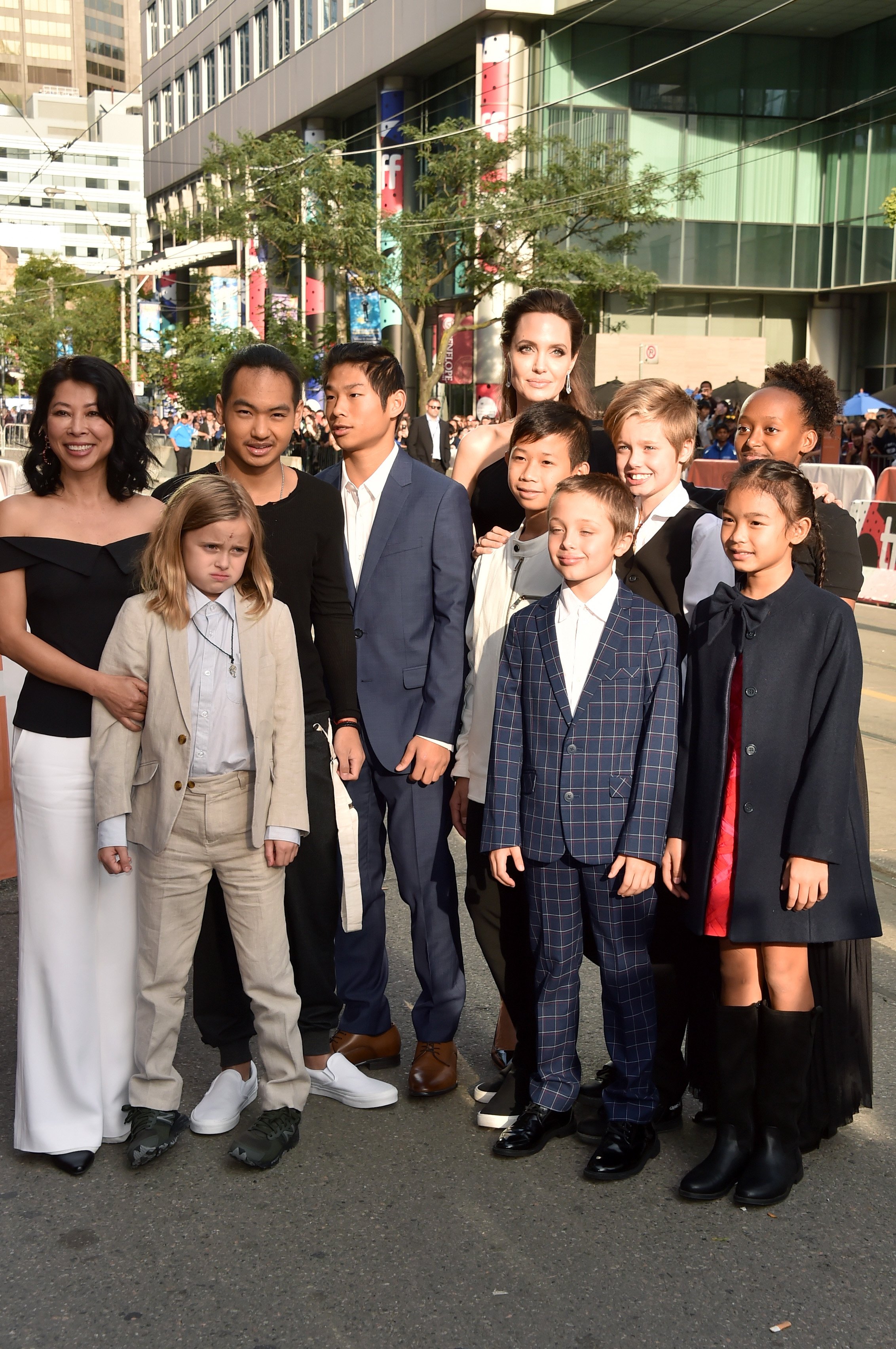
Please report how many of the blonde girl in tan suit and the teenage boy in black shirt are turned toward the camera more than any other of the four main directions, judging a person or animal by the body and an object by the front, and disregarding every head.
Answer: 2

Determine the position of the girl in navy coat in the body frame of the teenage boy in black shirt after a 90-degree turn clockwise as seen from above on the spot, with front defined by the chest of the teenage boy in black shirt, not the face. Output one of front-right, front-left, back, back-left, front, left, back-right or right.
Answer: back-left

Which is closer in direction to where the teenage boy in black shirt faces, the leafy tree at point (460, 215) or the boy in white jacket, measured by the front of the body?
the boy in white jacket

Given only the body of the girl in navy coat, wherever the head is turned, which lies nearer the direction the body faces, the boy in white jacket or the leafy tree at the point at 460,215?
the boy in white jacket

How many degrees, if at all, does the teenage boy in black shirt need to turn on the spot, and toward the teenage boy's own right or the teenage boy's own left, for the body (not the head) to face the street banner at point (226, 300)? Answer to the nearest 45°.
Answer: approximately 180°

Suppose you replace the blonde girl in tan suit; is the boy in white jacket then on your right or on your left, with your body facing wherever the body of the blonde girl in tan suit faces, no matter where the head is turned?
on your left

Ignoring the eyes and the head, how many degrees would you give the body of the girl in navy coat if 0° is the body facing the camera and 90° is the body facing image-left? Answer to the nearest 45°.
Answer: approximately 45°

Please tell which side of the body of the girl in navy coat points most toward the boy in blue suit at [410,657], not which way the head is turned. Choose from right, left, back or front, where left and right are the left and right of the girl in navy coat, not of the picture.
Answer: right

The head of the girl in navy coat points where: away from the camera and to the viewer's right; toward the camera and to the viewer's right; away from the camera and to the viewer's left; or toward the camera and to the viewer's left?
toward the camera and to the viewer's left
